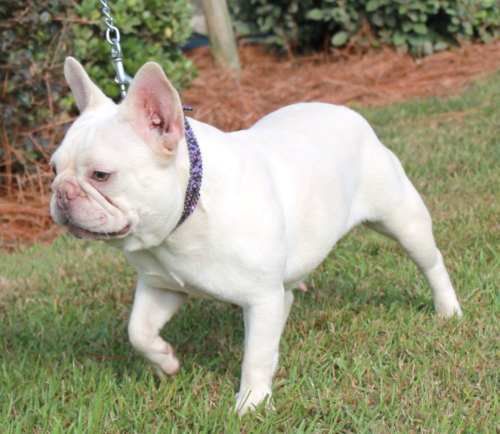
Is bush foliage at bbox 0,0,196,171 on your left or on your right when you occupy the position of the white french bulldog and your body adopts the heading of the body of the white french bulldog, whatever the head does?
on your right

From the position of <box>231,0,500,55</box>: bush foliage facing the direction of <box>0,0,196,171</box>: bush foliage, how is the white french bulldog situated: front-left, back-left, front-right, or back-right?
front-left

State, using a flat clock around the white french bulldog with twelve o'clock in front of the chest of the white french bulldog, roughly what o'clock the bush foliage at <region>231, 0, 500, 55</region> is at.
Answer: The bush foliage is roughly at 5 o'clock from the white french bulldog.

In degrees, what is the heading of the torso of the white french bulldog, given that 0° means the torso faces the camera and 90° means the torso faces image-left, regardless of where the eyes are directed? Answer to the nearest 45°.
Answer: approximately 45°
